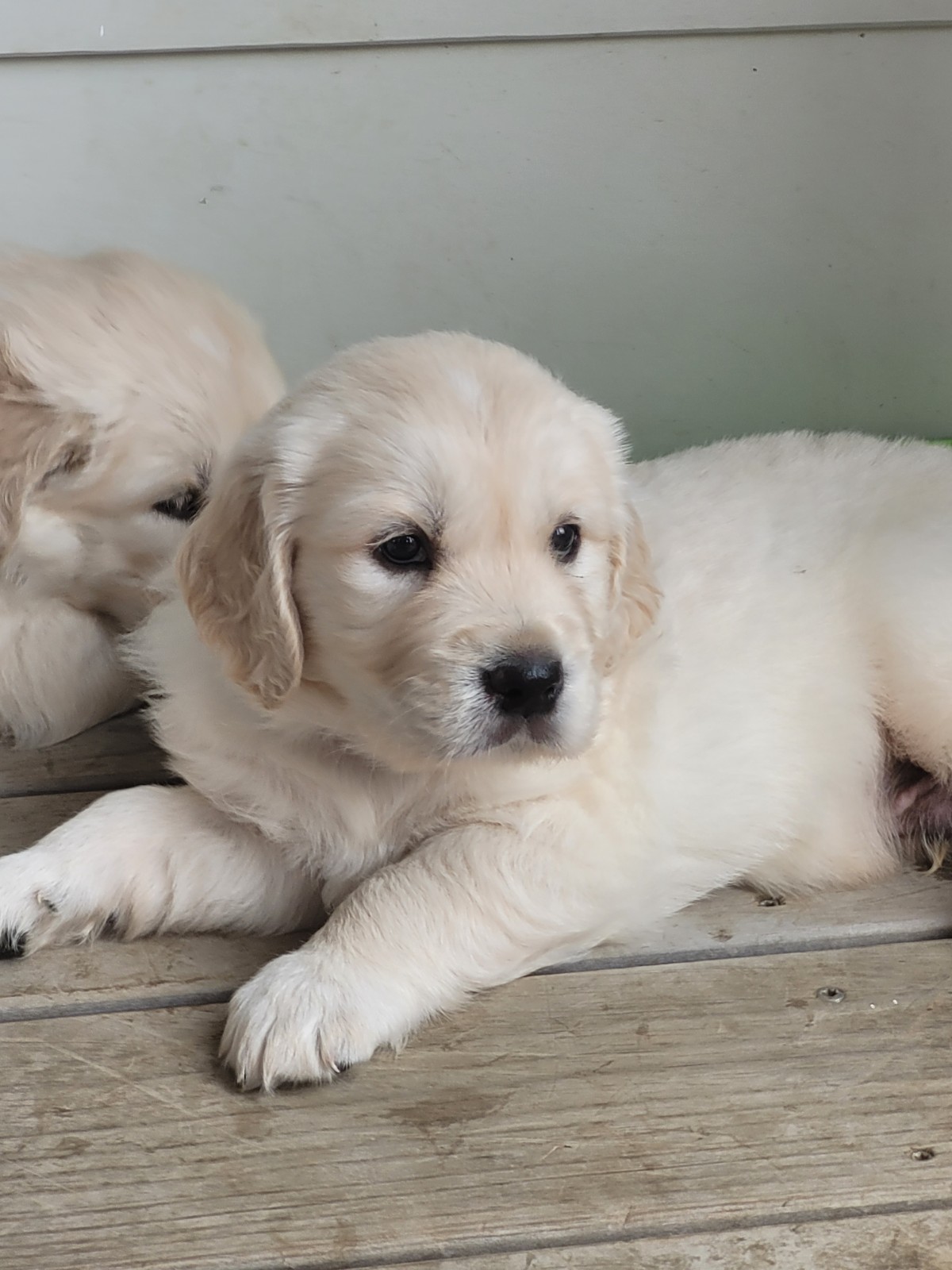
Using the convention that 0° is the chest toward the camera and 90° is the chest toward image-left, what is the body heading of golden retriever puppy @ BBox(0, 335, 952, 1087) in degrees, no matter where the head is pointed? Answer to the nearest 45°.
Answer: approximately 45°

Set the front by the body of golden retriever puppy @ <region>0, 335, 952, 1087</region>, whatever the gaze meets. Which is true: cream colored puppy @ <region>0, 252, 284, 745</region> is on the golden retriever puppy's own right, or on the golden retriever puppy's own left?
on the golden retriever puppy's own right
